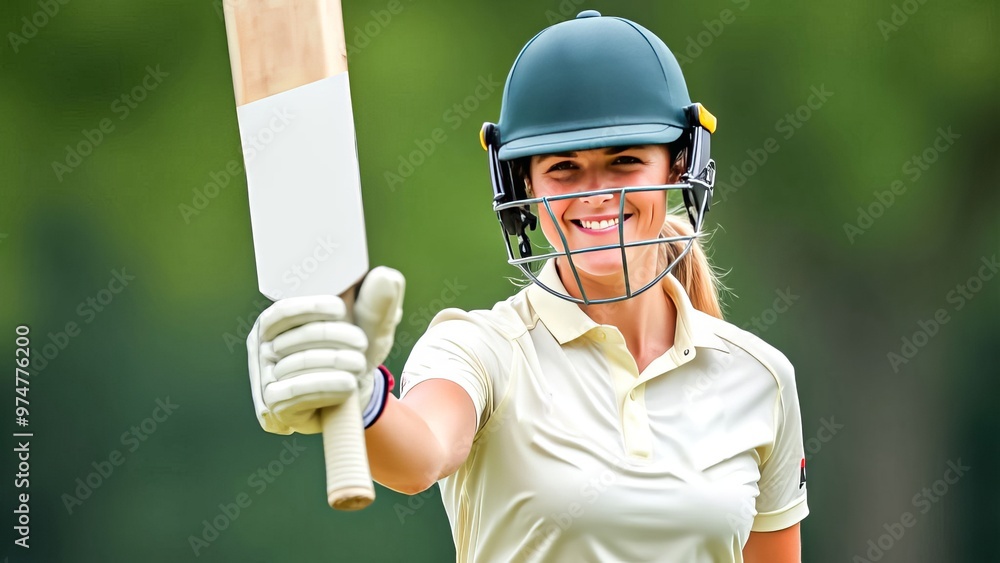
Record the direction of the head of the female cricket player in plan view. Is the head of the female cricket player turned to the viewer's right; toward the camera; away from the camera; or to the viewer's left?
toward the camera

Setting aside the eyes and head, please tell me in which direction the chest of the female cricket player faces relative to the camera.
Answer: toward the camera
